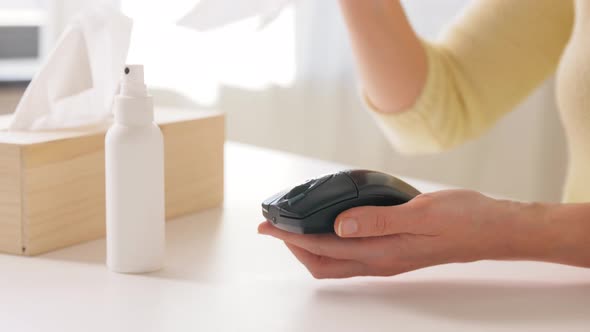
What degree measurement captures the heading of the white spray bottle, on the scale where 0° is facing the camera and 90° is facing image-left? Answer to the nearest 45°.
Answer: approximately 45°
